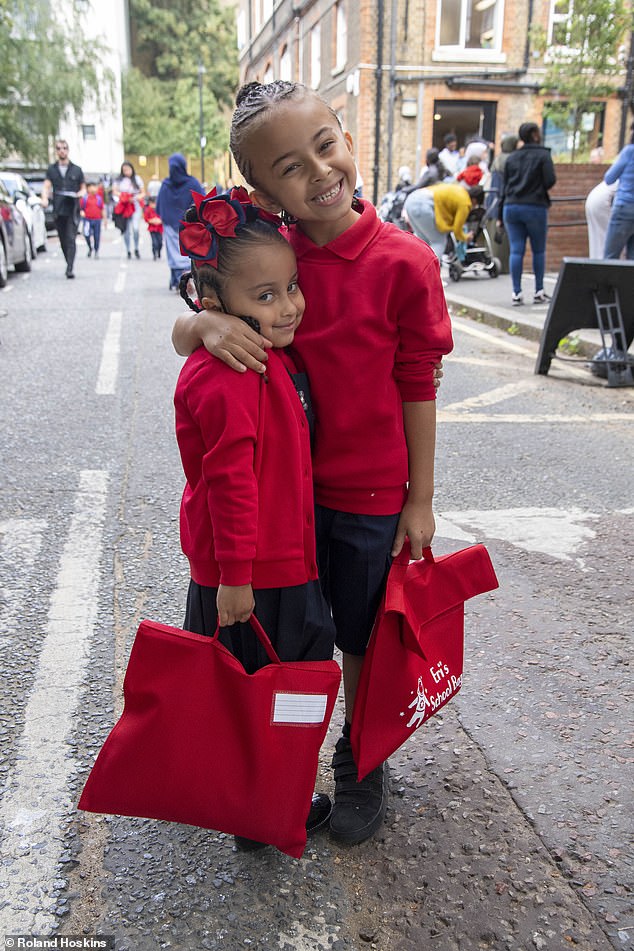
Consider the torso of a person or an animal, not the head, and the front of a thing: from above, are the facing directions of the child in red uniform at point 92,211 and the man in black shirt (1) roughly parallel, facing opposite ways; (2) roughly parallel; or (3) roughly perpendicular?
roughly parallel

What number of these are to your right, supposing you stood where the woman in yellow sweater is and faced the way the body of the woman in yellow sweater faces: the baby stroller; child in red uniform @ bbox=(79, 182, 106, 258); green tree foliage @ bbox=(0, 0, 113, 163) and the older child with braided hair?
1

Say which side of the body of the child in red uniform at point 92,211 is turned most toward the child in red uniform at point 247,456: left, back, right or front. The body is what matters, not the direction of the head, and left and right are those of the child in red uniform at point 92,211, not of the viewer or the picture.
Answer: front

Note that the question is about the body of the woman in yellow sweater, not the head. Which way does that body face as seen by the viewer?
to the viewer's right

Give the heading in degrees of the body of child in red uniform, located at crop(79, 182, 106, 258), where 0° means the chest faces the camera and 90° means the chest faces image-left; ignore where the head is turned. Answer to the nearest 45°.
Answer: approximately 0°

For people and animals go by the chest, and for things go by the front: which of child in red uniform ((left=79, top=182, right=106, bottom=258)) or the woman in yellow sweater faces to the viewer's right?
the woman in yellow sweater

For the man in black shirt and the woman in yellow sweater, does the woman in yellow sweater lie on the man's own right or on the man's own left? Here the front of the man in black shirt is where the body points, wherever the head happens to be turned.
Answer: on the man's own left

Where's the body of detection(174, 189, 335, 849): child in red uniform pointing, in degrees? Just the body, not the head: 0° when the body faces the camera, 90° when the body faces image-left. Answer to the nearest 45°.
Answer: approximately 315°

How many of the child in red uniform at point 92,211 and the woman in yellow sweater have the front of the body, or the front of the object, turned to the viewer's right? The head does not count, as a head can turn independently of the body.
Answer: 1

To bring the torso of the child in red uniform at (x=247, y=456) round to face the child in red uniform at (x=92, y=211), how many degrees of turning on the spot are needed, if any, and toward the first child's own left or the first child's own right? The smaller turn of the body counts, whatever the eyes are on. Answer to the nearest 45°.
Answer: approximately 135° to the first child's own left

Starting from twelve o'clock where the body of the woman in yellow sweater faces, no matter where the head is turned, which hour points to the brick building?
The brick building is roughly at 9 o'clock from the woman in yellow sweater.

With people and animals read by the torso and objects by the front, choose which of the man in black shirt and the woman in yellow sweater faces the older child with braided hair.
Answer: the man in black shirt

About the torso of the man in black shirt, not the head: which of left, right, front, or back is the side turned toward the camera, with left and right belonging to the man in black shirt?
front

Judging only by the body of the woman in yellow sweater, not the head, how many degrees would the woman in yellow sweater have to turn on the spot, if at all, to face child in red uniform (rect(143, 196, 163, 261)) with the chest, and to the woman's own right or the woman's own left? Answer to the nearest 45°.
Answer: approximately 135° to the woman's own left

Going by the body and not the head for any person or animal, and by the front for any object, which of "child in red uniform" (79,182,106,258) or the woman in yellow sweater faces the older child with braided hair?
the child in red uniform

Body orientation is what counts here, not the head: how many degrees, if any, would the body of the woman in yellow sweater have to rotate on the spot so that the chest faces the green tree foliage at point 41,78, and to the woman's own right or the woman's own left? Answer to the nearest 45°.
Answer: approximately 135° to the woman's own left
